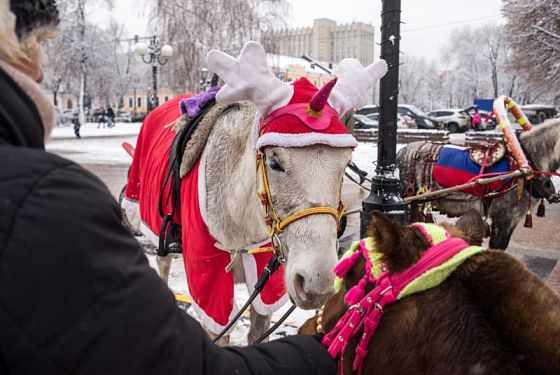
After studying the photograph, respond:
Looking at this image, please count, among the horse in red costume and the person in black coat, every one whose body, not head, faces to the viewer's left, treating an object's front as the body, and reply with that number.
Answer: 0

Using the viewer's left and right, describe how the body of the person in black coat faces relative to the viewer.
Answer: facing away from the viewer and to the right of the viewer

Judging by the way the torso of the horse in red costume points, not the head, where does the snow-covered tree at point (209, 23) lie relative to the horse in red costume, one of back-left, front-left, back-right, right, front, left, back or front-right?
back-left

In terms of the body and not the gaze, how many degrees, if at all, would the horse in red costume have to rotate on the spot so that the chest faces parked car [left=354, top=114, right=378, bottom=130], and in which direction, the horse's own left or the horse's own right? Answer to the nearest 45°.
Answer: approximately 135° to the horse's own left

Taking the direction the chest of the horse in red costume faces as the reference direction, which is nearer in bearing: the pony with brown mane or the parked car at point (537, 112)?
the pony with brown mane

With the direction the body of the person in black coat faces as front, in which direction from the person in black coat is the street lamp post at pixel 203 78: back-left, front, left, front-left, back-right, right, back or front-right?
front-left

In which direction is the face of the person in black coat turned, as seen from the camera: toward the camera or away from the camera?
away from the camera

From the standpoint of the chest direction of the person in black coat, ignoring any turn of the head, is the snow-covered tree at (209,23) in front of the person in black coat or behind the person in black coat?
in front

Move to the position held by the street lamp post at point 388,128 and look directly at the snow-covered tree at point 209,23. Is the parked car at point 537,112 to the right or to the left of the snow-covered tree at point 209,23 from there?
right

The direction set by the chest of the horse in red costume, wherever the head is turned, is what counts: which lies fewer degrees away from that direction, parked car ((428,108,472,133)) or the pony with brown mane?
the pony with brown mane

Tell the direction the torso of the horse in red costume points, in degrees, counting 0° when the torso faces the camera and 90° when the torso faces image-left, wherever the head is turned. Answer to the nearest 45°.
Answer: approximately 315°

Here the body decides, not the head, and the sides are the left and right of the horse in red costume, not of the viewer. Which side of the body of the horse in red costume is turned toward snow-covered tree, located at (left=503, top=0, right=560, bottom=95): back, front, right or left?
left

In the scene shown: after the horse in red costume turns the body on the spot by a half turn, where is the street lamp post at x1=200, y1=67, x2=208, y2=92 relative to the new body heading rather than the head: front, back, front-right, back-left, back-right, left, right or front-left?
front-right
